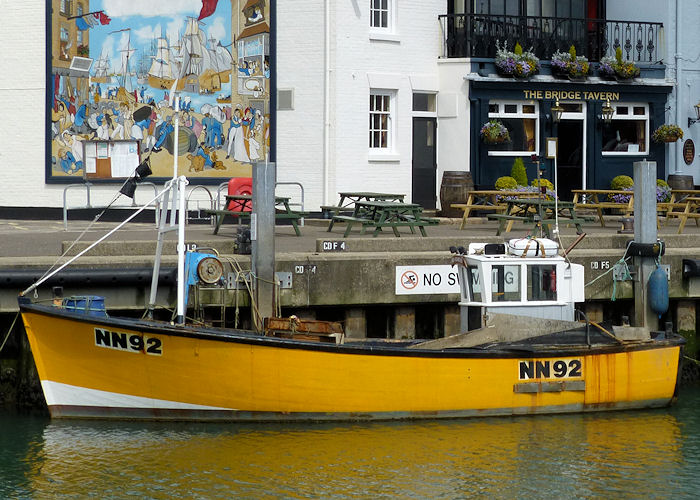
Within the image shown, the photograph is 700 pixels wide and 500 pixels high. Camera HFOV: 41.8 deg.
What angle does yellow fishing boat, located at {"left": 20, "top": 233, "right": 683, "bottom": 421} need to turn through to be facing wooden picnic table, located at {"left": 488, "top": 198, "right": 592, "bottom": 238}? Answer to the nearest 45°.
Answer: approximately 135° to its right

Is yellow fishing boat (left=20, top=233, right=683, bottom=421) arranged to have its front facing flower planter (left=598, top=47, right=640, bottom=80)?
no

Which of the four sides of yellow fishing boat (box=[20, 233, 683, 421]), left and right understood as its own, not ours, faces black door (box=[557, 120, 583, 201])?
right

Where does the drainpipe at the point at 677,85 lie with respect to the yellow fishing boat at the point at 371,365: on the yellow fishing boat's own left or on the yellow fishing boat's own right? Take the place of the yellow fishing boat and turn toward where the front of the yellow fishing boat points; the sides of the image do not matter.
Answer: on the yellow fishing boat's own right

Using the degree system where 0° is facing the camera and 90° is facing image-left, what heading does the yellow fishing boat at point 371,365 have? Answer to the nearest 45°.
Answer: approximately 90°

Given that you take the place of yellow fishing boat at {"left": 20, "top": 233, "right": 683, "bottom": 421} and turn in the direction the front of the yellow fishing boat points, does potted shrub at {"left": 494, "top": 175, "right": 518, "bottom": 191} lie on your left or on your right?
on your right

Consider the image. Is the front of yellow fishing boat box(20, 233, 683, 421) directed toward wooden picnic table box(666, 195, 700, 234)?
no

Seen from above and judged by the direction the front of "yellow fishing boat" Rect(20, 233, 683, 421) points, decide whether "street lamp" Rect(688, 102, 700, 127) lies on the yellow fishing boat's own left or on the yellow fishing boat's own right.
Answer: on the yellow fishing boat's own right

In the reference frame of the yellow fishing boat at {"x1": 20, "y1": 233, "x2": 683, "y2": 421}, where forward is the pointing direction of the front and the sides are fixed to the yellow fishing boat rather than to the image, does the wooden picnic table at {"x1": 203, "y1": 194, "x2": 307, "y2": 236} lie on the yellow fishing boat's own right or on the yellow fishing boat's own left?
on the yellow fishing boat's own right

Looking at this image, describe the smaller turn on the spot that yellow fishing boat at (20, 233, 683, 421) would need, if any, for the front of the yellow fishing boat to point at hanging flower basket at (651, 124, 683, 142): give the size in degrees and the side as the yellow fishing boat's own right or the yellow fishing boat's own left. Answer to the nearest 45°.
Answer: approximately 135° to the yellow fishing boat's own right

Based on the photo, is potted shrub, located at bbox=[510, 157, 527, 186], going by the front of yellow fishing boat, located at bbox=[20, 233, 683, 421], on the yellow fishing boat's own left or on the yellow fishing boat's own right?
on the yellow fishing boat's own right

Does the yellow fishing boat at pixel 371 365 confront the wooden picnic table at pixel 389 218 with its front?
no

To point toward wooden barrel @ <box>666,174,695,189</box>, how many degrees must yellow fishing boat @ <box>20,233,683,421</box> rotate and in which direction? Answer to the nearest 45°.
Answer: approximately 135° to its right

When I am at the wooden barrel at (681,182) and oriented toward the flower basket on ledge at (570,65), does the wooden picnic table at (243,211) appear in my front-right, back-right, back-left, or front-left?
front-left

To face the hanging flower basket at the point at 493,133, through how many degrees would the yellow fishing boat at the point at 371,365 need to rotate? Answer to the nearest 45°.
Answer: approximately 90° to its right
